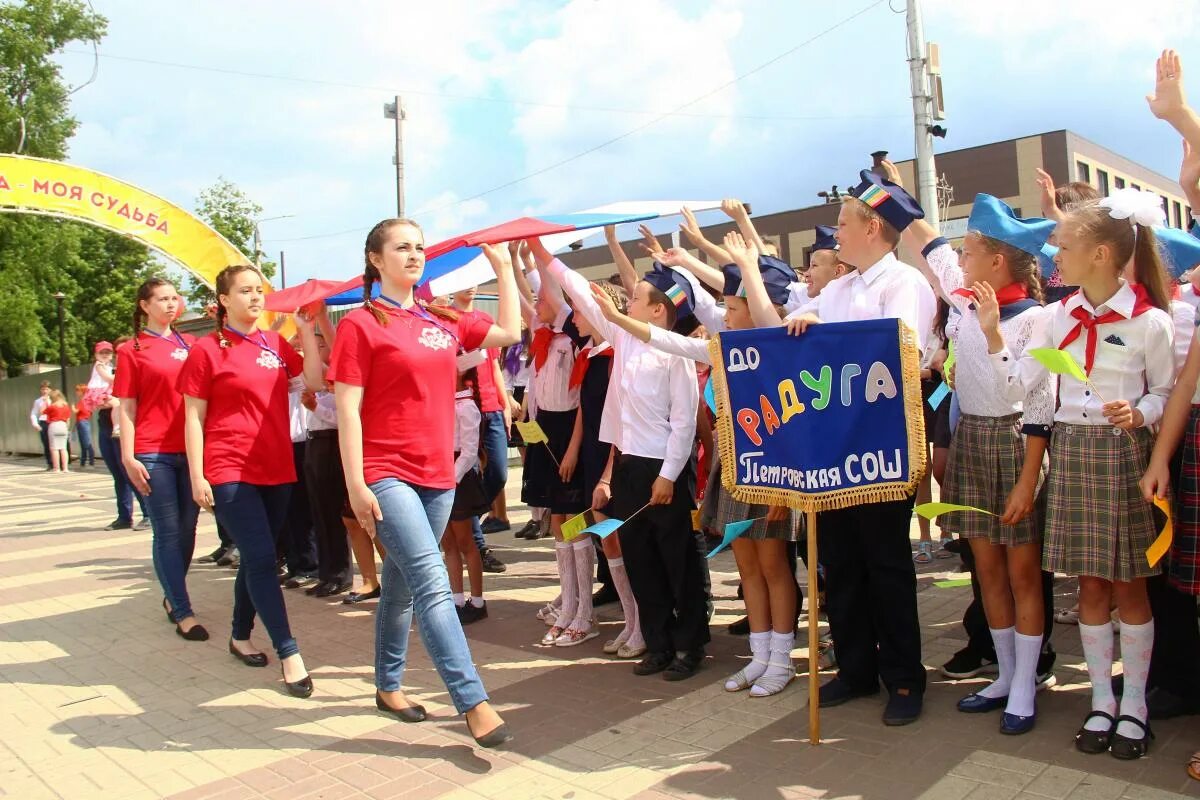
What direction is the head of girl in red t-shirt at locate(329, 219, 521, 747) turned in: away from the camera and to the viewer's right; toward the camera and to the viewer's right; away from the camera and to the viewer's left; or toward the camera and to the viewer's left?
toward the camera and to the viewer's right

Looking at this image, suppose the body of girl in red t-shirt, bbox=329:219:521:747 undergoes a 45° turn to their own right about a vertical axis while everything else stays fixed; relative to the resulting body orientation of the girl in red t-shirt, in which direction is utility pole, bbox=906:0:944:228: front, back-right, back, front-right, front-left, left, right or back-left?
back-left

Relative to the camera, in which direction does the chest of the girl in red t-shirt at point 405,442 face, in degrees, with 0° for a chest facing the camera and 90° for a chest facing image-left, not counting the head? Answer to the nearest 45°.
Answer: approximately 315°

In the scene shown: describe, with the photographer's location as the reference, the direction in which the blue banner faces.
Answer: facing the viewer

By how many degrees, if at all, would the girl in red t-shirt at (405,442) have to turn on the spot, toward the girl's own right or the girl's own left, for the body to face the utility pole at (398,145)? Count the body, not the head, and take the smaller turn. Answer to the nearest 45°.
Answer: approximately 135° to the girl's own left

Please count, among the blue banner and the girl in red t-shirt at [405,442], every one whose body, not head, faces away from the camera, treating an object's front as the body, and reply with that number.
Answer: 0

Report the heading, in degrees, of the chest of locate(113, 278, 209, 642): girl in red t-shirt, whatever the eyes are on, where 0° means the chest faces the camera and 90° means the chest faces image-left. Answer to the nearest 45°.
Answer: approximately 315°

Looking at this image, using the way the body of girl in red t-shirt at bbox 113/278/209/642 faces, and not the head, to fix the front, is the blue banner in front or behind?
in front

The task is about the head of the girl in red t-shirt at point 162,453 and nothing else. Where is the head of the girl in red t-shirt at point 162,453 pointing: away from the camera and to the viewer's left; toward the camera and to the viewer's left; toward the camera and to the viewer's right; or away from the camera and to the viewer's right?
toward the camera and to the viewer's right

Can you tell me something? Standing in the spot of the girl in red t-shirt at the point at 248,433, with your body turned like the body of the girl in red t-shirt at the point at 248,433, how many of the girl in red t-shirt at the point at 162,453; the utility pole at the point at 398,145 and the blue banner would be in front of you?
1

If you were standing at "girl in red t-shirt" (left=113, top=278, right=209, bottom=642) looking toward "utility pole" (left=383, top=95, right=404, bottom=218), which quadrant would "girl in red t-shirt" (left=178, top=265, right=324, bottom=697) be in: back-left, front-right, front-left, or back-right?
back-right
